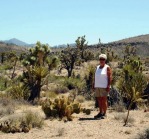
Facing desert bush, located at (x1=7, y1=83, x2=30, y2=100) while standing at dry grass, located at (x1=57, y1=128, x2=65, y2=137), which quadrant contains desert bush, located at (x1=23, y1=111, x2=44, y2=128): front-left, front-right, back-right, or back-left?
front-left

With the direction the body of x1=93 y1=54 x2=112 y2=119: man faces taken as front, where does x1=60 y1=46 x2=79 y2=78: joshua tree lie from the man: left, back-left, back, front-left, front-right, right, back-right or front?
back-right

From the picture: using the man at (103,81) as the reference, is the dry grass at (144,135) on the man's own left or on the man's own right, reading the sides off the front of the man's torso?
on the man's own left

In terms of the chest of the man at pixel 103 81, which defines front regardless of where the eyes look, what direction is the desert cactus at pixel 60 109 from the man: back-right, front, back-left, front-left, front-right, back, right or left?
front-right

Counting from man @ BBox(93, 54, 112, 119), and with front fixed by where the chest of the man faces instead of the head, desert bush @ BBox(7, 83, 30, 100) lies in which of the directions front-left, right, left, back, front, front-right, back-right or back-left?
right

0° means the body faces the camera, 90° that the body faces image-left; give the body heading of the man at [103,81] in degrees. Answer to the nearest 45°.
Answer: approximately 45°

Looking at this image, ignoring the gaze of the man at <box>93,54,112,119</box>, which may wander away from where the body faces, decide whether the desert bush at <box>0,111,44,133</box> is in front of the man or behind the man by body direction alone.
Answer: in front

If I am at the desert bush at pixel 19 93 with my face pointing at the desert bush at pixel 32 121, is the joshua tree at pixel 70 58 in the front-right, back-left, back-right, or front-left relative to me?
back-left

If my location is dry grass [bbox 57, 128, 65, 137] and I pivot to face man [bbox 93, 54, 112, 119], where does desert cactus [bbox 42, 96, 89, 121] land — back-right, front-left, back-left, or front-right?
front-left

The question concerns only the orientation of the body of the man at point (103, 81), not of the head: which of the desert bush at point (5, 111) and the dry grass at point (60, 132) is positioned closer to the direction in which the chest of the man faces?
the dry grass
